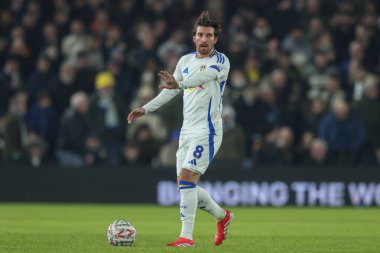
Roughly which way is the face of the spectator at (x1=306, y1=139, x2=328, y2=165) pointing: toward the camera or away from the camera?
toward the camera

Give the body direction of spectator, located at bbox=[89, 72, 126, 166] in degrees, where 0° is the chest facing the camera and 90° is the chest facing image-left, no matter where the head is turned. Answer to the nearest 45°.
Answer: approximately 0°

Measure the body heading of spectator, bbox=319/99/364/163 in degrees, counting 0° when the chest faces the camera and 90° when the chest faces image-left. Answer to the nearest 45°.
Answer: approximately 0°

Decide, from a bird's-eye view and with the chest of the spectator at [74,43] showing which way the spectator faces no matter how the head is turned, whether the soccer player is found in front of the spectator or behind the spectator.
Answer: in front

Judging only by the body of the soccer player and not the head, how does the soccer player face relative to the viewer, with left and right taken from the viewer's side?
facing the viewer and to the left of the viewer

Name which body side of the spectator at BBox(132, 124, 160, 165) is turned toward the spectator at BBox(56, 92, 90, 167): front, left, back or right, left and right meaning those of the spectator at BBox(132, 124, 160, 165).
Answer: right

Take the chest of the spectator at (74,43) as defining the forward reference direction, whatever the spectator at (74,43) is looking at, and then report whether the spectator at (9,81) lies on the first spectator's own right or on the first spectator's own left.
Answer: on the first spectator's own right

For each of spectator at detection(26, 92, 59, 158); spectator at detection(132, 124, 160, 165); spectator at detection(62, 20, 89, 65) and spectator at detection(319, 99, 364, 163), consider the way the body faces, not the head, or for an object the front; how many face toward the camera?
4

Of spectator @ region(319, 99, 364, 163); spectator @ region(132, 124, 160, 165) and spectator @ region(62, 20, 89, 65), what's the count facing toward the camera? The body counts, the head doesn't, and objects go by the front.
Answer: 3

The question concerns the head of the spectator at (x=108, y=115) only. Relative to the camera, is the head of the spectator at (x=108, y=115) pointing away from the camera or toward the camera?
toward the camera

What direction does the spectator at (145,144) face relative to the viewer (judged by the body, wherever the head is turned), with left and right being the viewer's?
facing the viewer

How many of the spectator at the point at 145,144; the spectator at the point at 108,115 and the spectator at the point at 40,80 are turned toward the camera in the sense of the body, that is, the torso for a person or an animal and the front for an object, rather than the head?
3

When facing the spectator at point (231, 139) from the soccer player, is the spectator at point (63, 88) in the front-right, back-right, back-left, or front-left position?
front-left

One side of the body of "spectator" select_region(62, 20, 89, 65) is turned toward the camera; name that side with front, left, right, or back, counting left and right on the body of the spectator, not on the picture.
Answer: front

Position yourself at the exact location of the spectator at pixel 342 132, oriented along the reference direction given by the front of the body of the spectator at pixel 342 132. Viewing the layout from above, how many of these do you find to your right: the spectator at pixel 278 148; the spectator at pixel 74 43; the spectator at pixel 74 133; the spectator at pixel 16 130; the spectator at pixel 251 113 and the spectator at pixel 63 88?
6
